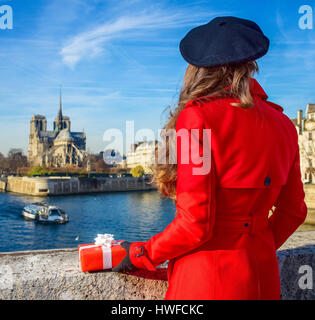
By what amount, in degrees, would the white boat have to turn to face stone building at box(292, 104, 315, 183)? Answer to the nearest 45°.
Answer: approximately 45° to its left

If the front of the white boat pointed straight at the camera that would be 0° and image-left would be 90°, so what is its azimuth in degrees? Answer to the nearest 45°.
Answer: approximately 315°
